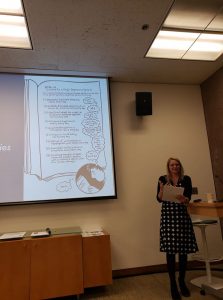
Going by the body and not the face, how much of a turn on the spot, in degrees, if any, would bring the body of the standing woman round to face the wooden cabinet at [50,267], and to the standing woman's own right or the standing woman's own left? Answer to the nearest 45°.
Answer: approximately 90° to the standing woman's own right

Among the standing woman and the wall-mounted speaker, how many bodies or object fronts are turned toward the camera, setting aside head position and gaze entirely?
2

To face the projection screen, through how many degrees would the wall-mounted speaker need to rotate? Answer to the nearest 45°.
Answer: approximately 90° to its right

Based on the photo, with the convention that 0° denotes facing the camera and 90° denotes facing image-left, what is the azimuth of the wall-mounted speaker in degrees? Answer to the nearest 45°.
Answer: approximately 0°

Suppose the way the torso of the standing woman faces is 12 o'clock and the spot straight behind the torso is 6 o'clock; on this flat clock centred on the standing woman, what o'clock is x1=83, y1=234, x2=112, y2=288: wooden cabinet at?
The wooden cabinet is roughly at 3 o'clock from the standing woman.
